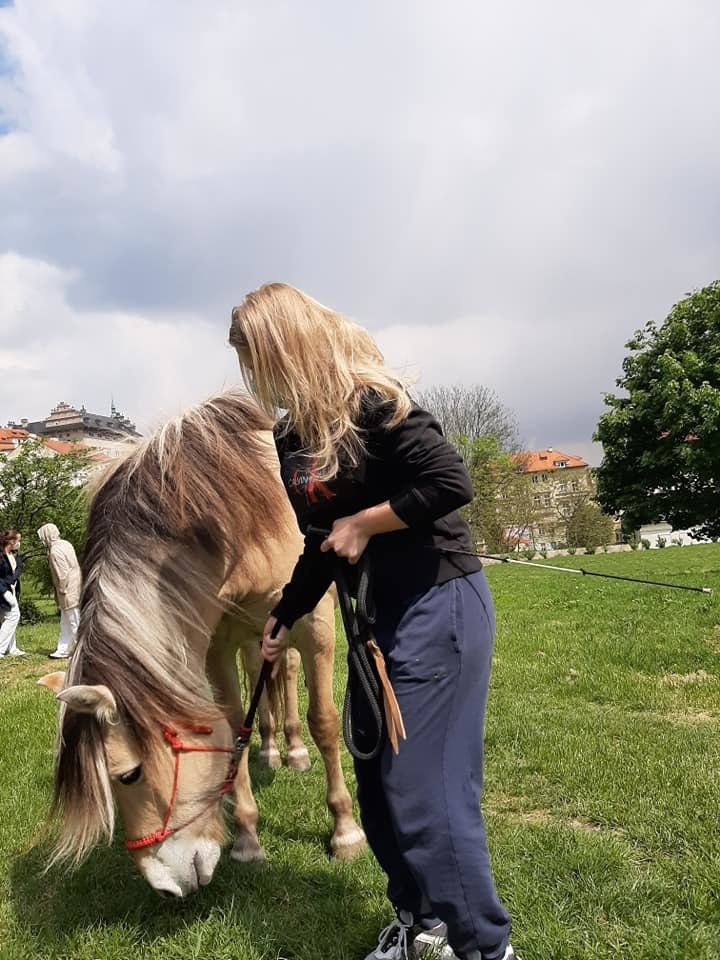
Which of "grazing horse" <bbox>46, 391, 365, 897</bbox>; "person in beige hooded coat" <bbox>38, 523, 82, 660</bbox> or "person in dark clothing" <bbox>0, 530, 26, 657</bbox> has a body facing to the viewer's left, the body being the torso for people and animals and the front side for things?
the person in beige hooded coat

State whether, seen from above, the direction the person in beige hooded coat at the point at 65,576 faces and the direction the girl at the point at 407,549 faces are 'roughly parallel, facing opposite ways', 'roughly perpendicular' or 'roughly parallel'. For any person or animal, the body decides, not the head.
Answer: roughly parallel

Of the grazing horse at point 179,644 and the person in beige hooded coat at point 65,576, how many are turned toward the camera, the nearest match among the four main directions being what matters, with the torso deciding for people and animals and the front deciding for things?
1

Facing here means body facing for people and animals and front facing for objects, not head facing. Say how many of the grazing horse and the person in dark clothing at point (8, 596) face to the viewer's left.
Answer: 0

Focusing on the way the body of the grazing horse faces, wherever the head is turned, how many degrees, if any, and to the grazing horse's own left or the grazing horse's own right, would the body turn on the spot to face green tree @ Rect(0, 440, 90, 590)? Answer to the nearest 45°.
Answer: approximately 180°

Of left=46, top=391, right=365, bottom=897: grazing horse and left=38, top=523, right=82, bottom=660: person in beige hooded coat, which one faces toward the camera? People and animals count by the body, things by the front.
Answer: the grazing horse

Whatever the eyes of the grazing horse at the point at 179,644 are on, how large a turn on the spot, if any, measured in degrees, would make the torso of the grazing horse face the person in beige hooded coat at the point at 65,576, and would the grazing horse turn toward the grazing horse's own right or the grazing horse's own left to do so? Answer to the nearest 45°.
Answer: approximately 180°

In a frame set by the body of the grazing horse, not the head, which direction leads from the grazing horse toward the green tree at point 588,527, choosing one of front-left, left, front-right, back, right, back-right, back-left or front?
back-left

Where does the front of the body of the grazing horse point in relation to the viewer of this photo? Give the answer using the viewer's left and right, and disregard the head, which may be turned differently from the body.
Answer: facing the viewer

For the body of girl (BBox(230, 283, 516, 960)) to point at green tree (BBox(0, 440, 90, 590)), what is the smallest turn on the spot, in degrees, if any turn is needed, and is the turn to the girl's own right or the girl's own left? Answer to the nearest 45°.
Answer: approximately 90° to the girl's own right

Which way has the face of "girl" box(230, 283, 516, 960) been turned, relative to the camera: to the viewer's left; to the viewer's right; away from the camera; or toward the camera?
to the viewer's left

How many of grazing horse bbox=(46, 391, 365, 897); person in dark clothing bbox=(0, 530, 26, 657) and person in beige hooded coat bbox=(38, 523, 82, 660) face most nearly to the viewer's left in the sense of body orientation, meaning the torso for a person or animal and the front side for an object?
1
